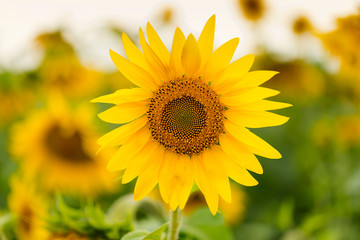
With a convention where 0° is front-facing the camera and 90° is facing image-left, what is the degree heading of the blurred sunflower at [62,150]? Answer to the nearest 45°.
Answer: approximately 0°

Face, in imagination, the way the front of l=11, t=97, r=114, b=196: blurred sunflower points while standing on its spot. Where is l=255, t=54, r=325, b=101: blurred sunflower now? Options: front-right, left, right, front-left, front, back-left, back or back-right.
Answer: left

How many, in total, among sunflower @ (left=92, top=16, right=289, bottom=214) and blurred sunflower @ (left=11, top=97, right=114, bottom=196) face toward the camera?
2

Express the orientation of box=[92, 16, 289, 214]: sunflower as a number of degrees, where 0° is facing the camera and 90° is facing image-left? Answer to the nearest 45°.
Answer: approximately 0°

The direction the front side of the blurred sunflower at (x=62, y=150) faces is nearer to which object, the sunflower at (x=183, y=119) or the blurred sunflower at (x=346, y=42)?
the sunflower

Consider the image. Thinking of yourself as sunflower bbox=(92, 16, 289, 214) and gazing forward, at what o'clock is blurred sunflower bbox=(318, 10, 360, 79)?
The blurred sunflower is roughly at 7 o'clock from the sunflower.
